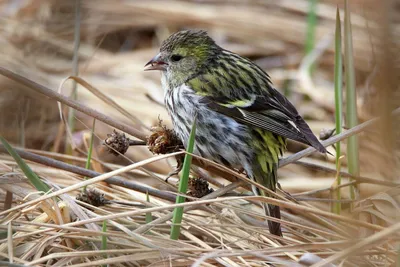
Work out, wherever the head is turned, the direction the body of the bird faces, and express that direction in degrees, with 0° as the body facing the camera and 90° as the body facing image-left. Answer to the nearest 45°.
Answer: approximately 90°

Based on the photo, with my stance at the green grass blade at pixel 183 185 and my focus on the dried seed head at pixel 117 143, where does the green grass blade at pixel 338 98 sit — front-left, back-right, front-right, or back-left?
back-right

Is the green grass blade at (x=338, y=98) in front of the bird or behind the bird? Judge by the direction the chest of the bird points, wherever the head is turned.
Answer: behind

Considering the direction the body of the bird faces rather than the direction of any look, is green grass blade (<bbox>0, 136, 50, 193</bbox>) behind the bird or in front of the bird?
in front

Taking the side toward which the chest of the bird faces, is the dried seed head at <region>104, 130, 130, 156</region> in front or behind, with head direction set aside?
in front

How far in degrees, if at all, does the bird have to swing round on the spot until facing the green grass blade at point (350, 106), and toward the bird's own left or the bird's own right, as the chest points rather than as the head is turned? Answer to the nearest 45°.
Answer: approximately 180°
